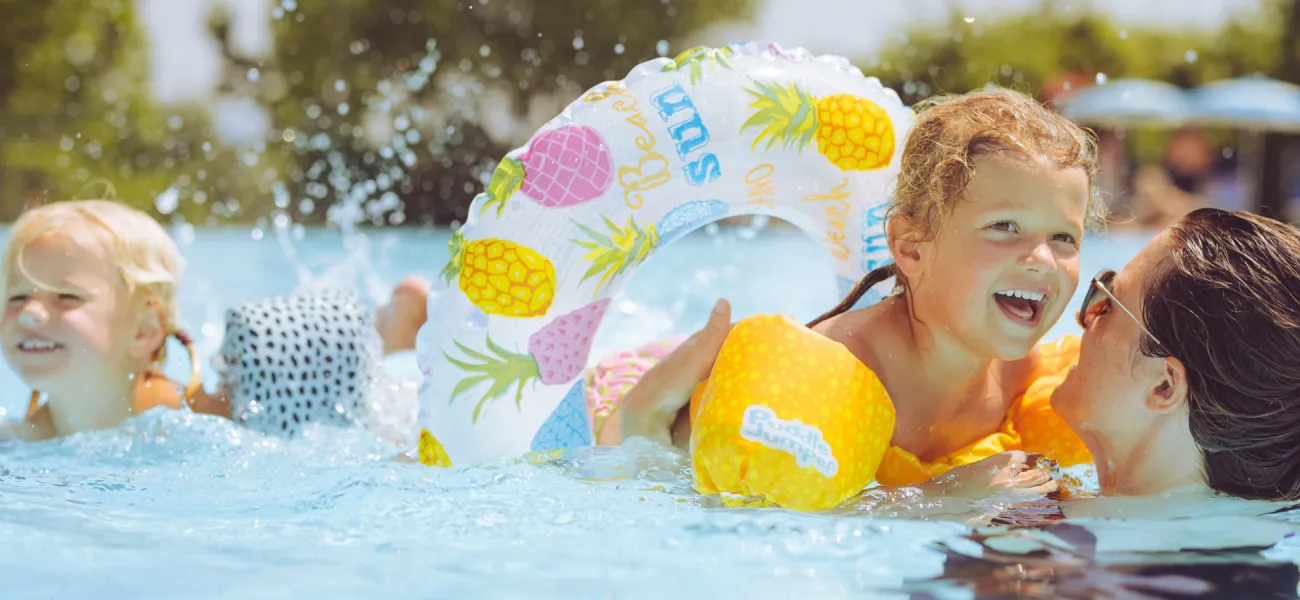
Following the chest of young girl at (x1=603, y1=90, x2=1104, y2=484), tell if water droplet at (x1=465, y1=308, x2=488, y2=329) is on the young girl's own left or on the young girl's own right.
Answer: on the young girl's own right

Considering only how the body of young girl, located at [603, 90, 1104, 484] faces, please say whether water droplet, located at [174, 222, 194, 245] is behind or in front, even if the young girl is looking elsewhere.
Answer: behind

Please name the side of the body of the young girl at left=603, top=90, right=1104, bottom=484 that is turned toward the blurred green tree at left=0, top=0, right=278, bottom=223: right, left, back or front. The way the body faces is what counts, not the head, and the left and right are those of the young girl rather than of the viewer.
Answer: back

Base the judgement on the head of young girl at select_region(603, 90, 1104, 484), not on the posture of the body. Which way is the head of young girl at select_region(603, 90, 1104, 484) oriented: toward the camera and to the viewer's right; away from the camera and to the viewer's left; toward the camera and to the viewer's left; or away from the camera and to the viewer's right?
toward the camera and to the viewer's right

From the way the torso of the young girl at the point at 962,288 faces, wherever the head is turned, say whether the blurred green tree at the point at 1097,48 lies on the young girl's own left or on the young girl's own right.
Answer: on the young girl's own left

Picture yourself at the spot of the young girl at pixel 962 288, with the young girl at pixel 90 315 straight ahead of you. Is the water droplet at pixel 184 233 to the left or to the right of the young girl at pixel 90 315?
right

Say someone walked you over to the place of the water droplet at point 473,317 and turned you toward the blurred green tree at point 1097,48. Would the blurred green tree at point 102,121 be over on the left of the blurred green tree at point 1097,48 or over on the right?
left

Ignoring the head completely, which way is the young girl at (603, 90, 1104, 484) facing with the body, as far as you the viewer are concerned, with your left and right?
facing the viewer and to the right of the viewer

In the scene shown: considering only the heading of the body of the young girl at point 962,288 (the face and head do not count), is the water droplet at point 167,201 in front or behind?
behind
